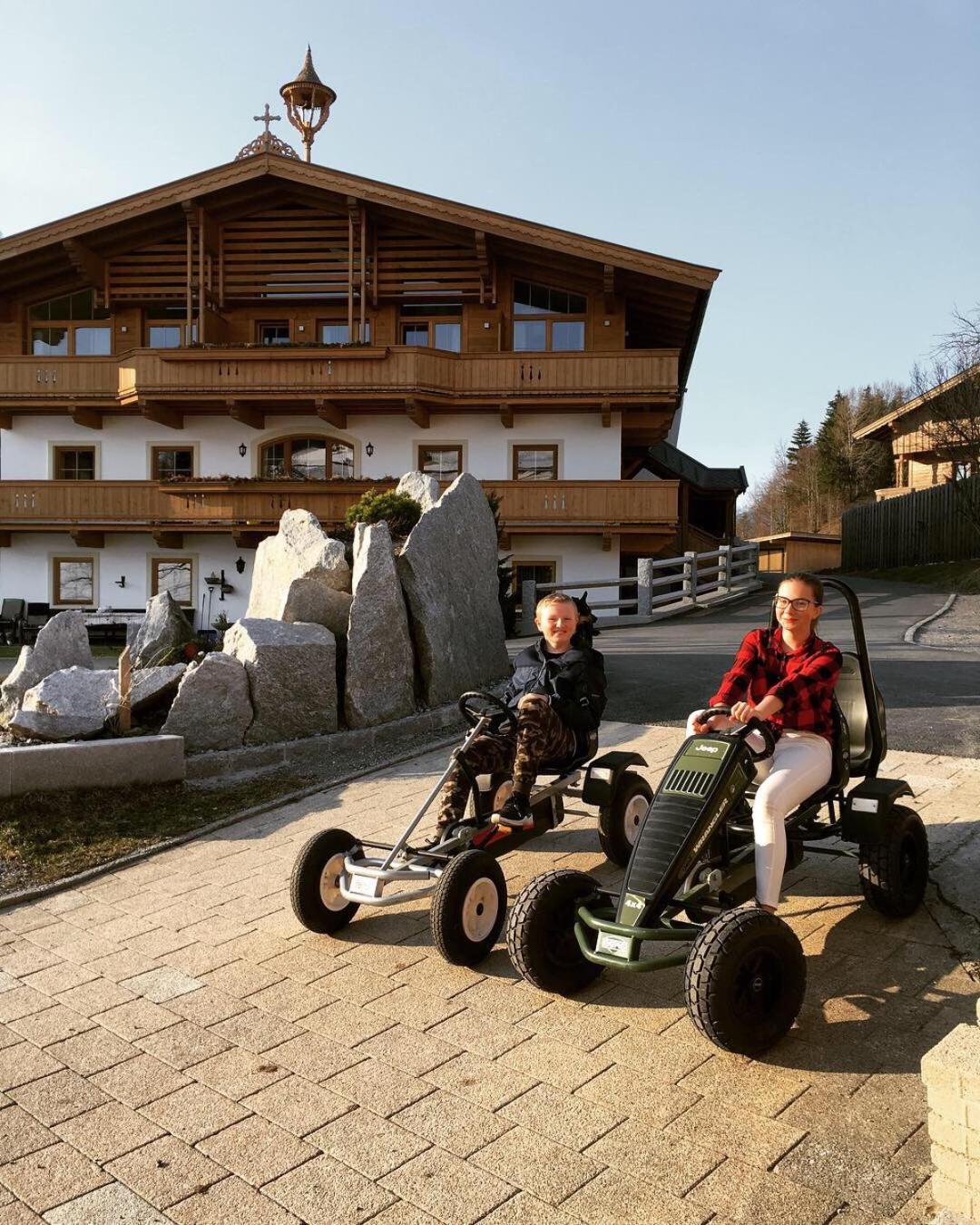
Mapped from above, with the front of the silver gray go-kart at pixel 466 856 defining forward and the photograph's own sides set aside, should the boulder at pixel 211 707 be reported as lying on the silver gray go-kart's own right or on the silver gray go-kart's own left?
on the silver gray go-kart's own right

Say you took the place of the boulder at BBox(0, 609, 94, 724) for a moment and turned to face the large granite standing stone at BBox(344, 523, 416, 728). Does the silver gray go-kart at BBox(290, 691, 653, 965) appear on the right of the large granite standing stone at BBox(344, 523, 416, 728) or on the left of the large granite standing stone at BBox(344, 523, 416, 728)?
right

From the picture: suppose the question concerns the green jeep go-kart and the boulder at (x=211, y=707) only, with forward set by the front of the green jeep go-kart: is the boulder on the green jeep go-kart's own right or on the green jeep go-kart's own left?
on the green jeep go-kart's own right

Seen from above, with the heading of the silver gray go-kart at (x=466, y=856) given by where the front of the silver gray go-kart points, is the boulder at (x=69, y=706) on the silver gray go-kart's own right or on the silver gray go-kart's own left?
on the silver gray go-kart's own right

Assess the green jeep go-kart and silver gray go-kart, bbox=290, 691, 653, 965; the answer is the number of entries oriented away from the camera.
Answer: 0

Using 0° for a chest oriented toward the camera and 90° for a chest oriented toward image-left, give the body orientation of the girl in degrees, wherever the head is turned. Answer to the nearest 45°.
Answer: approximately 45°

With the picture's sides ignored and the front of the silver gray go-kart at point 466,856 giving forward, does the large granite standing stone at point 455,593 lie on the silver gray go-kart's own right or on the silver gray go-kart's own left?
on the silver gray go-kart's own right

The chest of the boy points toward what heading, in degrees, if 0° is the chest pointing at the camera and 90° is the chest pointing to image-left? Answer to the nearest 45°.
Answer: approximately 45°

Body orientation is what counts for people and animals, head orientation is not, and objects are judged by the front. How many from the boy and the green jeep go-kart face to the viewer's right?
0

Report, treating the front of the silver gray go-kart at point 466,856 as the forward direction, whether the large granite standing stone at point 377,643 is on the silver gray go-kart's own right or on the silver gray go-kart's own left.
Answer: on the silver gray go-kart's own right

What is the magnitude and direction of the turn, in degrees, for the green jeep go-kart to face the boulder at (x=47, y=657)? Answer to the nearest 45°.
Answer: approximately 90° to its right

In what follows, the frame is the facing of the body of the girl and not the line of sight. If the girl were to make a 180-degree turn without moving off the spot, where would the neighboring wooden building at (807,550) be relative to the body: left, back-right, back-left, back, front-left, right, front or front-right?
front-left
